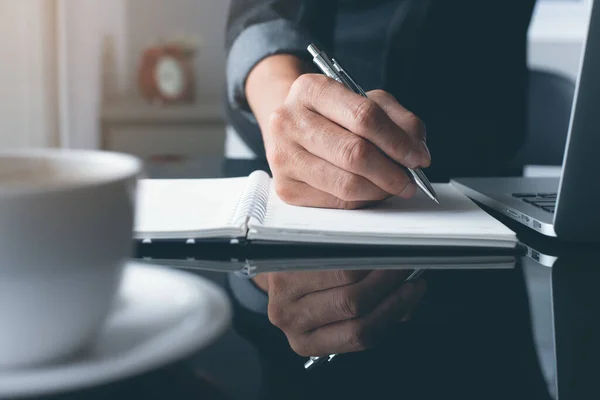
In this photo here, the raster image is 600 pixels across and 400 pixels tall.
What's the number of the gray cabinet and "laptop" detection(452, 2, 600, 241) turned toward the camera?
1

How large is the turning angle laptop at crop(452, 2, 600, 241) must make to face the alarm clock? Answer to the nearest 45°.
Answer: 0° — it already faces it

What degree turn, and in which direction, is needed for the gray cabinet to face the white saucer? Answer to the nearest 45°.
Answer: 0° — it already faces it

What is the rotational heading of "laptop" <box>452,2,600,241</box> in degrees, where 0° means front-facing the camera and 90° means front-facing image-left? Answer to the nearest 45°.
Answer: approximately 135°

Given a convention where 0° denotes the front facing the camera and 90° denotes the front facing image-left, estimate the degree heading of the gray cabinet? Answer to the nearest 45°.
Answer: approximately 0°

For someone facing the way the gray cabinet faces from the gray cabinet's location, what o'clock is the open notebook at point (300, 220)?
The open notebook is roughly at 12 o'clock from the gray cabinet.

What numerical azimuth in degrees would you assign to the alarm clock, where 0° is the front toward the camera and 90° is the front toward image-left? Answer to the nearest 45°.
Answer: approximately 315°
